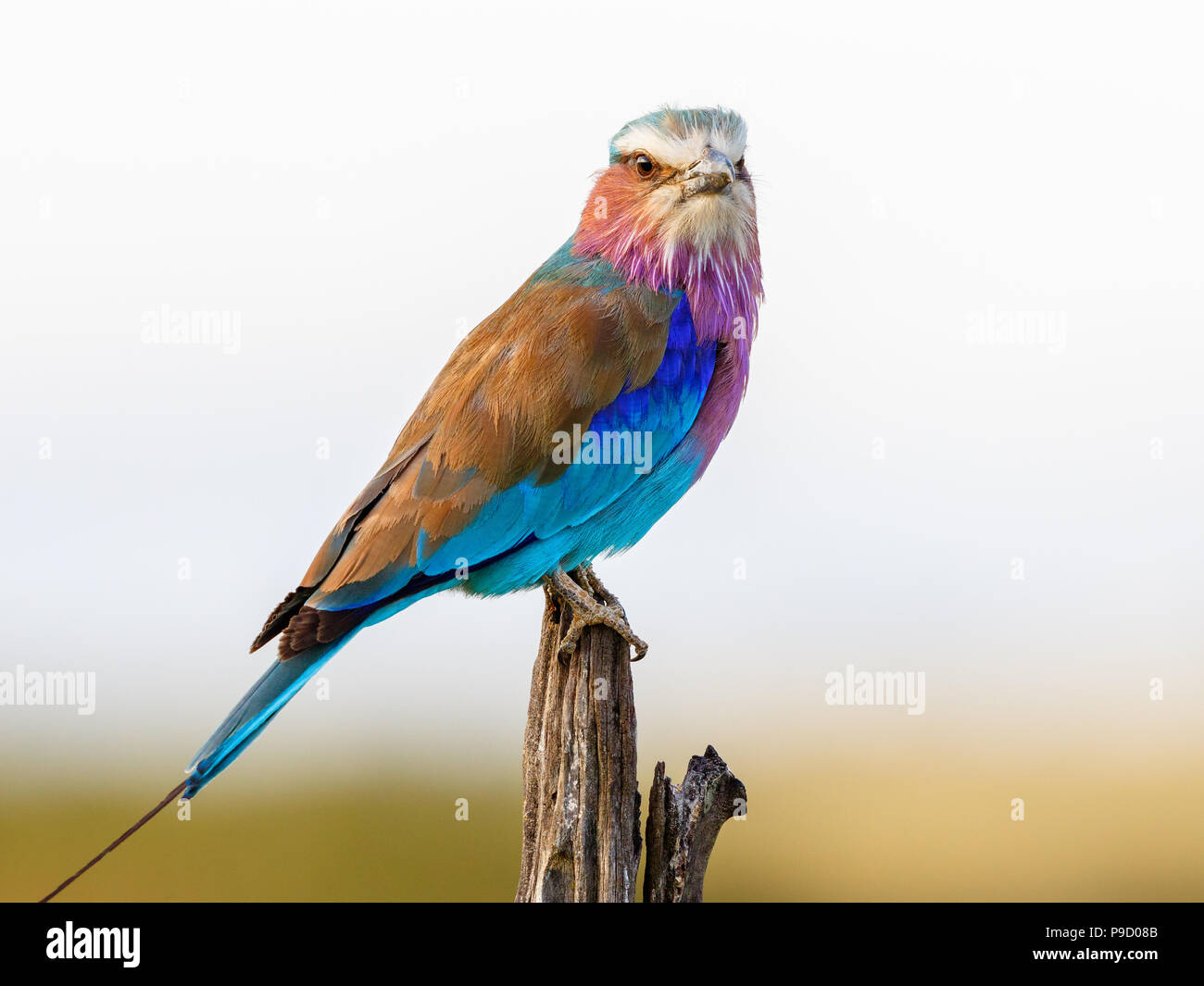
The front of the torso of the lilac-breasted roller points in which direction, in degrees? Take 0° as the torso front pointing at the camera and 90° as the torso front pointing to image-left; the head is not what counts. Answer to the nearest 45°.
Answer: approximately 270°
